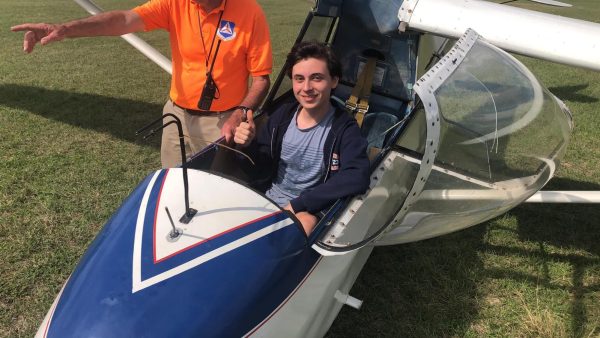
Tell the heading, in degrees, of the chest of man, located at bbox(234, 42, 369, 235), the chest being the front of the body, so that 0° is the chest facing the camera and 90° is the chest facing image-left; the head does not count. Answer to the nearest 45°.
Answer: approximately 45°

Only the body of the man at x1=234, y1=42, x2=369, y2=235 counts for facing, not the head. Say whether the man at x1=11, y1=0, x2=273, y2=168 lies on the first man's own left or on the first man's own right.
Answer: on the first man's own right

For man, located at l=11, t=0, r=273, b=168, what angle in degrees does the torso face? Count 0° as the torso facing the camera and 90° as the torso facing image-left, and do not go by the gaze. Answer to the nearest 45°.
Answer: approximately 0°

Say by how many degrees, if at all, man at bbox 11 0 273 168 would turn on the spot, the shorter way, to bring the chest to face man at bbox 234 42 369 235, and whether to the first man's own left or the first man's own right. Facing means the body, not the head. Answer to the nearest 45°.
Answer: approximately 45° to the first man's own left
